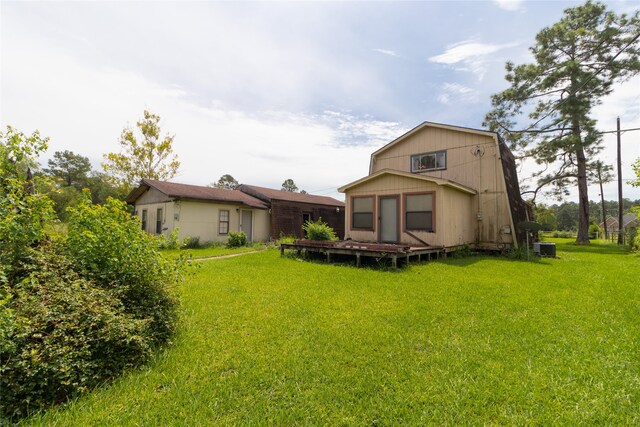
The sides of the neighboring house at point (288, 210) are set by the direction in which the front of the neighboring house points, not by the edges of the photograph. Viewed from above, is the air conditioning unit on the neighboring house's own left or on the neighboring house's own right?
on the neighboring house's own left

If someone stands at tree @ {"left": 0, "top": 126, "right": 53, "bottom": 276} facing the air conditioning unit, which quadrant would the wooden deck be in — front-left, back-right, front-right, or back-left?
front-left

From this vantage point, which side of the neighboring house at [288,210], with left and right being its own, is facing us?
front

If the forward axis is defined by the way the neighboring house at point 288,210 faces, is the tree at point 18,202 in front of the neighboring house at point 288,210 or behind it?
in front

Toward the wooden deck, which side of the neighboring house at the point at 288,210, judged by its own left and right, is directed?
front

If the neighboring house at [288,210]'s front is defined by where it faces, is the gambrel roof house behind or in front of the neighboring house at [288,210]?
in front

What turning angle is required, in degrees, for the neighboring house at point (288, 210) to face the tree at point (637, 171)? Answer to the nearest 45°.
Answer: approximately 45° to its left

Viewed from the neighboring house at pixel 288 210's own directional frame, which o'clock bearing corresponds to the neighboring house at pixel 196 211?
the neighboring house at pixel 196 211 is roughly at 2 o'clock from the neighboring house at pixel 288 210.

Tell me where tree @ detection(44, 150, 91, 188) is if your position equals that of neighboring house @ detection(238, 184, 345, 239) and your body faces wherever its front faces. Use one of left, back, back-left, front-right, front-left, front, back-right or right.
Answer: back-right

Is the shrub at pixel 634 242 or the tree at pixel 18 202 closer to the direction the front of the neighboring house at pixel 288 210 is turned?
the tree

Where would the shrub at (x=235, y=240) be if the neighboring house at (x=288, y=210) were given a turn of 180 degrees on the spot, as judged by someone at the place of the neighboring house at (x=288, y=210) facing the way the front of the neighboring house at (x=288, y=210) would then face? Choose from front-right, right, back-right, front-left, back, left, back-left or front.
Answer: back-left

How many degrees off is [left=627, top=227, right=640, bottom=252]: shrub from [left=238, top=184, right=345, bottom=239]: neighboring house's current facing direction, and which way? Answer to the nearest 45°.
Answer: approximately 90° to its left

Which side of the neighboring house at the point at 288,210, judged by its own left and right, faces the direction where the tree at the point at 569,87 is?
left
